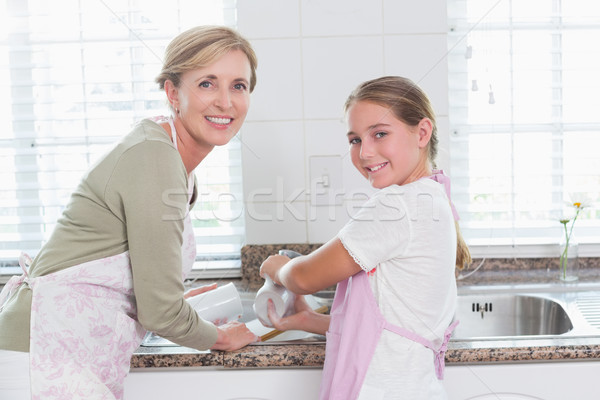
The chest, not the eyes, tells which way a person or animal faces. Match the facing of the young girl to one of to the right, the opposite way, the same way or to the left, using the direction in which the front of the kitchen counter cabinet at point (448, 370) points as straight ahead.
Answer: to the right

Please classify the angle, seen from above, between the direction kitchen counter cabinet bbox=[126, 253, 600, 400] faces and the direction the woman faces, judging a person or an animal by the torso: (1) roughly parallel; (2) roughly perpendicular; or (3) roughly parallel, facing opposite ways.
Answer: roughly perpendicular

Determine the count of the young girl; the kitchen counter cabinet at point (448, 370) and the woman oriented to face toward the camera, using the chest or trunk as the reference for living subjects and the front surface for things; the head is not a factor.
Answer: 1

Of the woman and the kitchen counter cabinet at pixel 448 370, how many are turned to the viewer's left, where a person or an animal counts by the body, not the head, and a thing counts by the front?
0

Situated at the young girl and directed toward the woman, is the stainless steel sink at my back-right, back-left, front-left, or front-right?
back-right

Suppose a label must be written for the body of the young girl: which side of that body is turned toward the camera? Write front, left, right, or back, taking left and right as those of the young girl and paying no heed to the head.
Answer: left

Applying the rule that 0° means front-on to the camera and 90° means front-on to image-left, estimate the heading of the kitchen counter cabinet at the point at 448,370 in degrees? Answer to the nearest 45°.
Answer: approximately 0°

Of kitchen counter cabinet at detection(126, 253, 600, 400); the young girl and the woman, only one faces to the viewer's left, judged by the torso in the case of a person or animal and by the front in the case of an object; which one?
the young girl

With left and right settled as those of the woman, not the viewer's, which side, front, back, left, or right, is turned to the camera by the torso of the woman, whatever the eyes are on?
right
